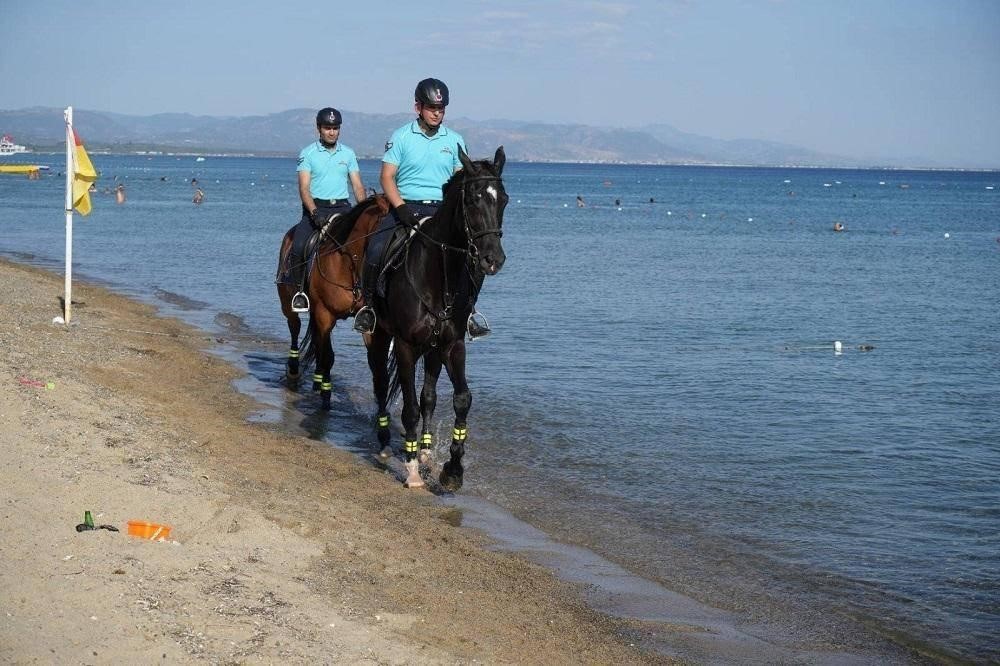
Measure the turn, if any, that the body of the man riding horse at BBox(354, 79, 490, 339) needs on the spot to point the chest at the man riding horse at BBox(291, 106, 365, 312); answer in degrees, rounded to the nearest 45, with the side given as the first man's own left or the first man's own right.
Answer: approximately 135° to the first man's own left

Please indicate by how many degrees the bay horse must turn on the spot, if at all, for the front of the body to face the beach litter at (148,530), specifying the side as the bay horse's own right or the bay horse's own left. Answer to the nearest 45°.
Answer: approximately 45° to the bay horse's own right

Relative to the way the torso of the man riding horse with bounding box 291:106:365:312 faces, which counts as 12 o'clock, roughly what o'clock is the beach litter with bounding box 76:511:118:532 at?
The beach litter is roughly at 2 o'clock from the man riding horse.

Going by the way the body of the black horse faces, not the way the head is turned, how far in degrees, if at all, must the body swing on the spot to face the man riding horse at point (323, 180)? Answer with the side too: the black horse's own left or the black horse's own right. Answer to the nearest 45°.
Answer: approximately 135° to the black horse's own left

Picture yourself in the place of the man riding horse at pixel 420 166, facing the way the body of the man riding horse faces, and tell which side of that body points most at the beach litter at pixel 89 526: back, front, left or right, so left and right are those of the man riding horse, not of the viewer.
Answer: right

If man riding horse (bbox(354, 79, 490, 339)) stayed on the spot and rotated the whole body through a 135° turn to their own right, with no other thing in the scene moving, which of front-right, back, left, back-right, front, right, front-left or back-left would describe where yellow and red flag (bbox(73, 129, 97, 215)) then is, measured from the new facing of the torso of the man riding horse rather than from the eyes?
front-right

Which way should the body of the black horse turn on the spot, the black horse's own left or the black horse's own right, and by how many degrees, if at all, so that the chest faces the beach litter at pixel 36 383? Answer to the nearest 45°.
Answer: approximately 135° to the black horse's own right
